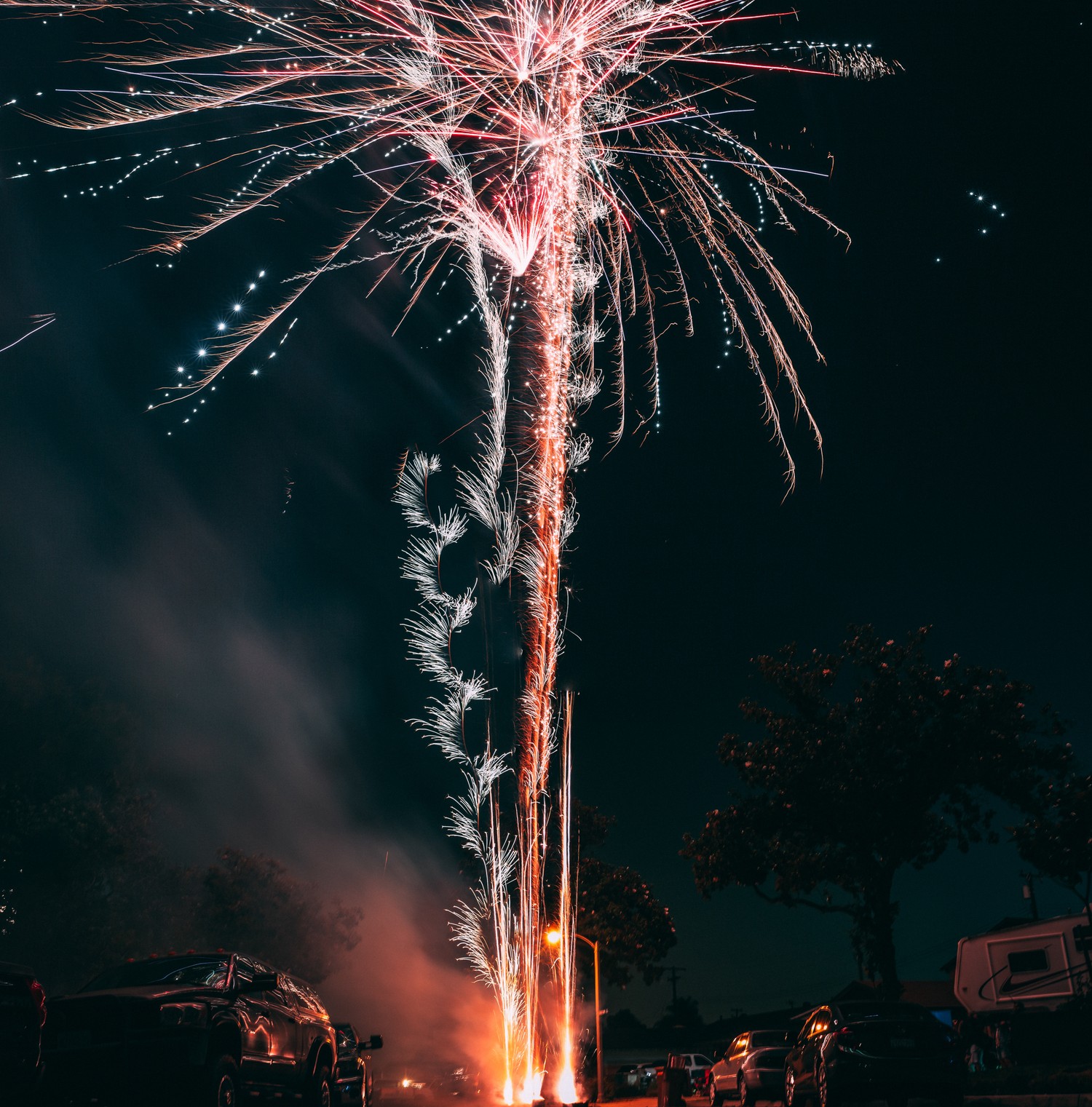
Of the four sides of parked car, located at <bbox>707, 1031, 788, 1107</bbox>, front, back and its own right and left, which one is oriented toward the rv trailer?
right

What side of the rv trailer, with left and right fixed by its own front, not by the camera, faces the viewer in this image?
left

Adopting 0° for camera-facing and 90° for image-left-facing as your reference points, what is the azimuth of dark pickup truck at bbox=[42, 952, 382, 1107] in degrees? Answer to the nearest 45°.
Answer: approximately 45°

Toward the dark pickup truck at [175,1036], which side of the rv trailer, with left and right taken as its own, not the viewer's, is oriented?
left

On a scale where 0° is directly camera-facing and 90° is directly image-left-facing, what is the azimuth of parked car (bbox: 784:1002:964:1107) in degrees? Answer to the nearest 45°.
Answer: approximately 135°

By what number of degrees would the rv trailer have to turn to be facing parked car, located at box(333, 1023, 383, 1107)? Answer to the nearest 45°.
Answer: approximately 90° to its left

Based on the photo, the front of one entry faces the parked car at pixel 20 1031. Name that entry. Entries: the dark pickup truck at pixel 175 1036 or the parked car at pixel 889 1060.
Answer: the dark pickup truck
